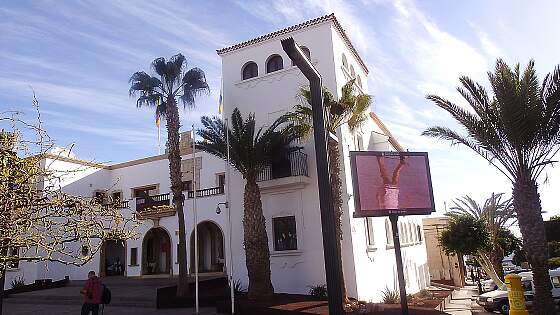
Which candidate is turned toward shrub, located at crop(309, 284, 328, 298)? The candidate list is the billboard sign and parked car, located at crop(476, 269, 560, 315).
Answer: the parked car

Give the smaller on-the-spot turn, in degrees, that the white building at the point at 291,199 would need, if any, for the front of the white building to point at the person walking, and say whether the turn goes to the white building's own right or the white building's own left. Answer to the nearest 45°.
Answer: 0° — it already faces them

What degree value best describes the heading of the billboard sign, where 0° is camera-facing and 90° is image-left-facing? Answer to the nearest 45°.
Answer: approximately 0°

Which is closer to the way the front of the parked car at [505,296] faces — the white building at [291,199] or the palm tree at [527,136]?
the white building

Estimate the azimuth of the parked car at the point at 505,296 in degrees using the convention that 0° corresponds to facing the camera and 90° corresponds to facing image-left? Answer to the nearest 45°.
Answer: approximately 45°
